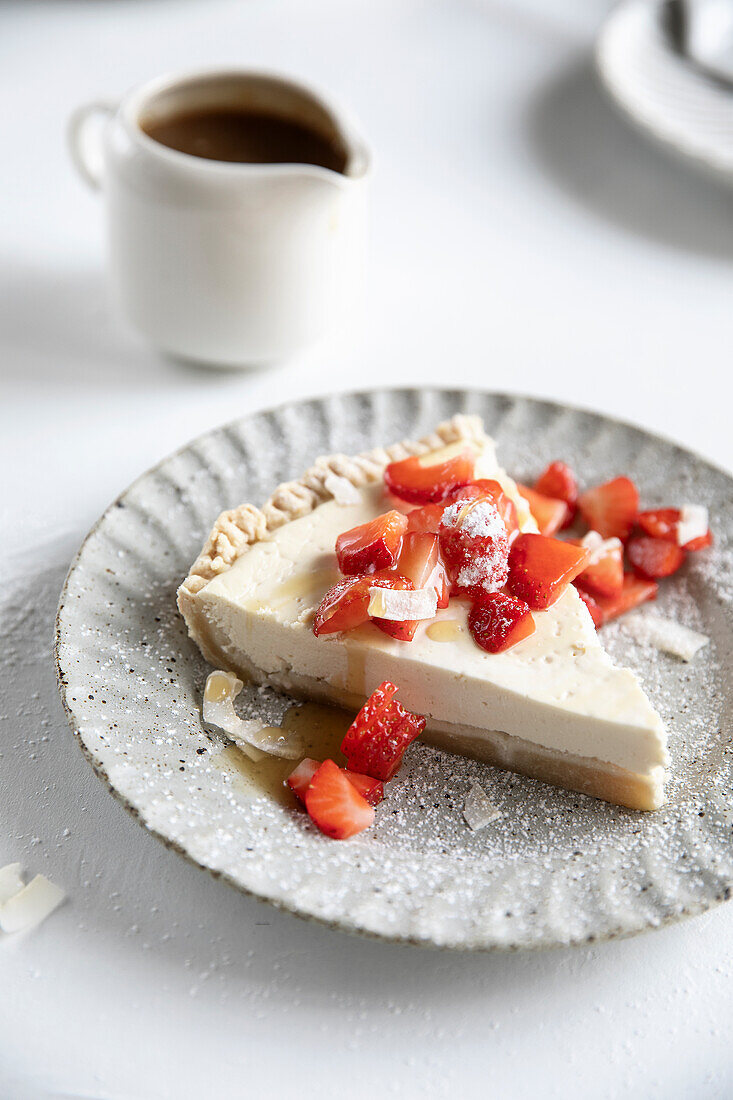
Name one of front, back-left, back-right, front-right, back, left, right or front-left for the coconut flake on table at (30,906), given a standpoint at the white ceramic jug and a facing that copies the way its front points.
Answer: front-right

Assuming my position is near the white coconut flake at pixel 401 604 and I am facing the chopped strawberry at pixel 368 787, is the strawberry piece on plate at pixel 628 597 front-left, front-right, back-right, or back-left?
back-left

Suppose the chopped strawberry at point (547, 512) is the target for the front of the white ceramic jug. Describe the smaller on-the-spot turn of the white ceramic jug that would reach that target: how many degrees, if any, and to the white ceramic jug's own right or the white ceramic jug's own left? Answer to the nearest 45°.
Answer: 0° — it already faces it

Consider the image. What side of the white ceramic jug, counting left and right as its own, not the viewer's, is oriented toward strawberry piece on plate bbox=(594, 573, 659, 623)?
front

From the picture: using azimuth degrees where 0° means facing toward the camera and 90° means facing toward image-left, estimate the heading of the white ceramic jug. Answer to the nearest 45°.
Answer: approximately 315°

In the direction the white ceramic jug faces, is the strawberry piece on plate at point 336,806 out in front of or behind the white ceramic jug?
in front

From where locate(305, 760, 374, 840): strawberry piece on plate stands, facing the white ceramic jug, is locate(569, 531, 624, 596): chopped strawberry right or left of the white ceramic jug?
right

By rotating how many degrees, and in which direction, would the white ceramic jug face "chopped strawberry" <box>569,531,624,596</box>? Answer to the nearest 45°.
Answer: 0° — it already faces it

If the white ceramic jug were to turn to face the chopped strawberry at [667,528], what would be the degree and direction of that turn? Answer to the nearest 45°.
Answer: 0° — it already faces it

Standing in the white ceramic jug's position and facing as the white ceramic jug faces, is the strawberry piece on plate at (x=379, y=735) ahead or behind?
ahead
